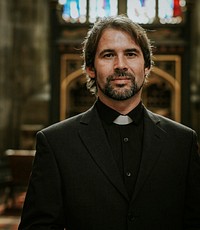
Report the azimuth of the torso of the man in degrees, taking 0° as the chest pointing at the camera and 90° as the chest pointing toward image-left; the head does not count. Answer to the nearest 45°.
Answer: approximately 0°

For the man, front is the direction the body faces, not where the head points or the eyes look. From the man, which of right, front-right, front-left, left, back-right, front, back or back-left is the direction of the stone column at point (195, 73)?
back

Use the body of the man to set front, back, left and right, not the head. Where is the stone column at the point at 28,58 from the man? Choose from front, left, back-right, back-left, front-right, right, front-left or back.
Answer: back
